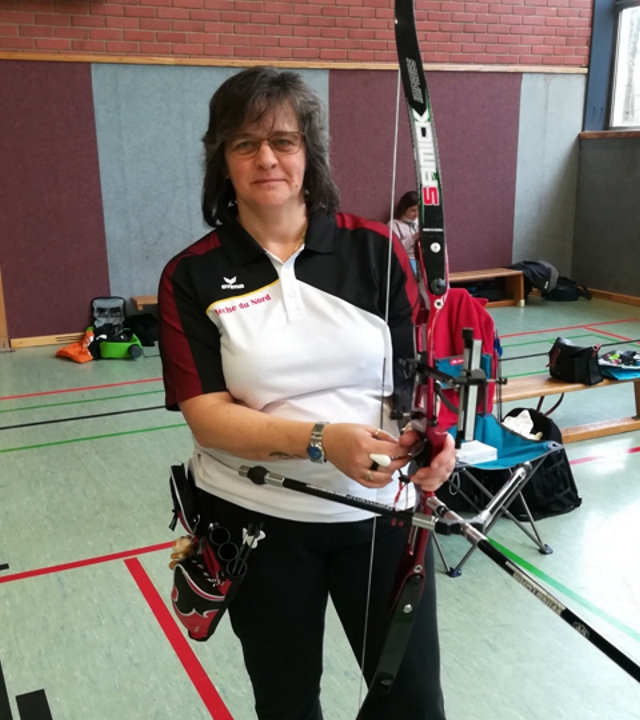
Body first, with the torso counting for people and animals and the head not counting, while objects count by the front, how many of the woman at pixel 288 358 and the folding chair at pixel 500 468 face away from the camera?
0

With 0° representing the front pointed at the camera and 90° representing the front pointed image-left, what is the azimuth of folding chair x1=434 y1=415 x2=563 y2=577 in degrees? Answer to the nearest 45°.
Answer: approximately 315°

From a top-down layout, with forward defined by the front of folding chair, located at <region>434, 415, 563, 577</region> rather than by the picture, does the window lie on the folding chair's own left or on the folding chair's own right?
on the folding chair's own left

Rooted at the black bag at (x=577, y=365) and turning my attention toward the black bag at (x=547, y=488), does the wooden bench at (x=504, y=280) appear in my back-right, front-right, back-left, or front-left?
back-right

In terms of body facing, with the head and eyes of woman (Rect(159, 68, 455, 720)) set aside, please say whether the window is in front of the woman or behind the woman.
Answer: behind

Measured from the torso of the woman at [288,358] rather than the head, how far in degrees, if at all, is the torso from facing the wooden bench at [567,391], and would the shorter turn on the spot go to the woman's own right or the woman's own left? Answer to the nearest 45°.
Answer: approximately 135° to the woman's own left

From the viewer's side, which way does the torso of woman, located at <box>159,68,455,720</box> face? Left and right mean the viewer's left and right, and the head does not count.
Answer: facing the viewer

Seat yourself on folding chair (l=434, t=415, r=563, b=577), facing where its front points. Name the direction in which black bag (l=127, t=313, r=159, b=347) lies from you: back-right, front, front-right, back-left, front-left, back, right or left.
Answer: back

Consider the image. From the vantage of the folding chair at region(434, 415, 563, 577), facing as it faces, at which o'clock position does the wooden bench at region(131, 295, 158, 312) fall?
The wooden bench is roughly at 6 o'clock from the folding chair.

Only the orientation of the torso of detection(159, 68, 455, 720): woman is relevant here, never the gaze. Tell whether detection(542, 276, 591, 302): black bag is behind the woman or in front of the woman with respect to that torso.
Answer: behind

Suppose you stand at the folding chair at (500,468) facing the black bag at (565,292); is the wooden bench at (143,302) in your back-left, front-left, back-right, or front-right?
front-left
